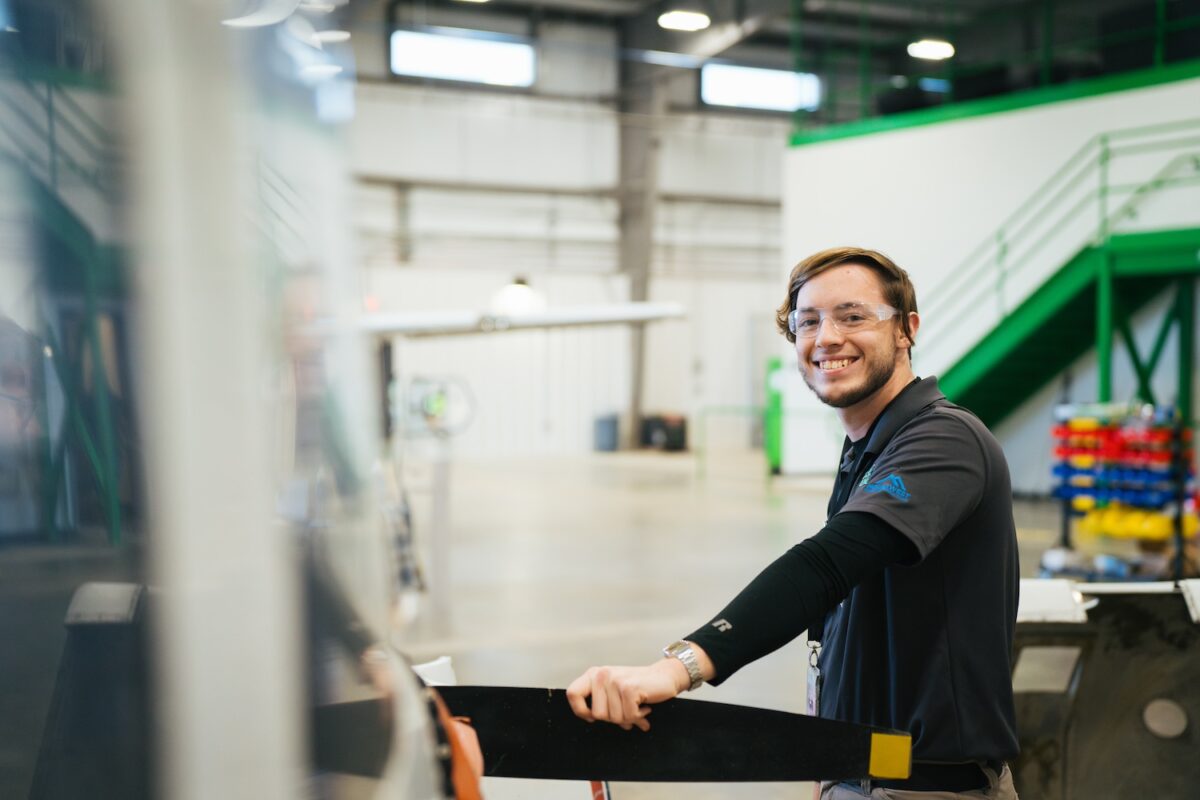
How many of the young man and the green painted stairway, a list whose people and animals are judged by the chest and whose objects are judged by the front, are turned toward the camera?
0

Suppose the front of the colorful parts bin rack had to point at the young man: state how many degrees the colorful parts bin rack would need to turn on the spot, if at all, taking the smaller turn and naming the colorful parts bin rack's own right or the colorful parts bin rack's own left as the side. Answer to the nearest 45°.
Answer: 0° — it already faces them

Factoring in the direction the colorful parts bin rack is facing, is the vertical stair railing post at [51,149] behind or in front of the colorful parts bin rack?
in front

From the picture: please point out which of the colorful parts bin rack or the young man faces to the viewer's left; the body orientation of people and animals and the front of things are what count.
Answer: the young man

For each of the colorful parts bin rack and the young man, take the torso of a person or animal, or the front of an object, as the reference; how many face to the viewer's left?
1

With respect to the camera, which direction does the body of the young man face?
to the viewer's left

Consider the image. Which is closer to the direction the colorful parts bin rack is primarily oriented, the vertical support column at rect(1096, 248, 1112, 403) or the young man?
the young man

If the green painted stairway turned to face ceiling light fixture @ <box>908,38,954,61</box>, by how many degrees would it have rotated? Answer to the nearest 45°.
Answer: approximately 45° to its right

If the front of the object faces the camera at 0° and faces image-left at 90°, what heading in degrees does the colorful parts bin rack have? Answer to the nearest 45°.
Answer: approximately 0°

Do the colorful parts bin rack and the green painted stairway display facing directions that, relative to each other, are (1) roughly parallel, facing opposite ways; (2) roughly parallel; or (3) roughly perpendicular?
roughly perpendicular

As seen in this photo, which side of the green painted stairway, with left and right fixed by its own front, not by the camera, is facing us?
left
